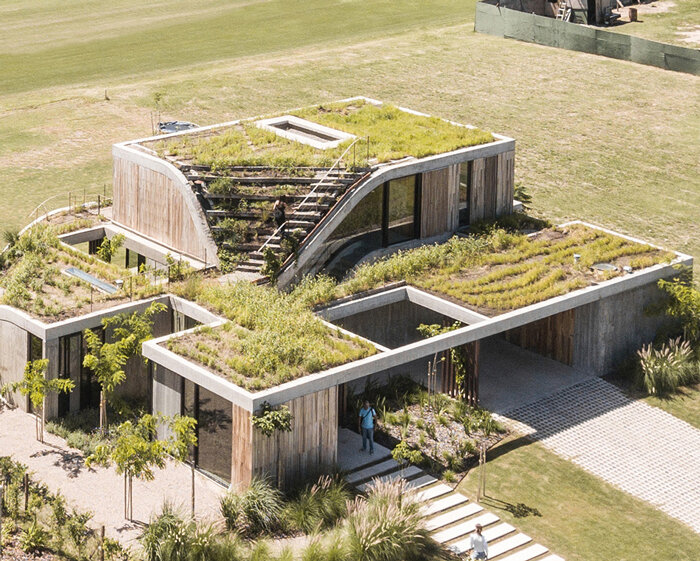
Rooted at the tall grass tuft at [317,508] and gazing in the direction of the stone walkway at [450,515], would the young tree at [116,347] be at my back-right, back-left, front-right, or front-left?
back-left

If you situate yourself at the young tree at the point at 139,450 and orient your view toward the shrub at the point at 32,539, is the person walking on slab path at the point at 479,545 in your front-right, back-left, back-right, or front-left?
back-left

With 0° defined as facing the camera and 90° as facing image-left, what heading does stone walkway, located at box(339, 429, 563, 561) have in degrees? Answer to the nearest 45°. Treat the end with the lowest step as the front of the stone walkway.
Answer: approximately 315°

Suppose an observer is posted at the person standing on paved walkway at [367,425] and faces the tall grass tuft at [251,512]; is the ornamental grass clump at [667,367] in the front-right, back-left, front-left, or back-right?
back-left

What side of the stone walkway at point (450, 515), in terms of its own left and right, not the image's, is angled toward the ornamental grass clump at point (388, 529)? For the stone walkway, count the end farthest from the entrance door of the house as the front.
right

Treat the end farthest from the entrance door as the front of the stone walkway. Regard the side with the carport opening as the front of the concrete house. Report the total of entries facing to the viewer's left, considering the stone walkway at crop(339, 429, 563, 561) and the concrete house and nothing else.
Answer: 0

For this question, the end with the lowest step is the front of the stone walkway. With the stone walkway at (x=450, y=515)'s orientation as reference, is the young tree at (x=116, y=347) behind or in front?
behind

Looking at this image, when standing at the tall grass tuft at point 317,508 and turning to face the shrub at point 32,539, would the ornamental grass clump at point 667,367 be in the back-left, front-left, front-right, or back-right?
back-right

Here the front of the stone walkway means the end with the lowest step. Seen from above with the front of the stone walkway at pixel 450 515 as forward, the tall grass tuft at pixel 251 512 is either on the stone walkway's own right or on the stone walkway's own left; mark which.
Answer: on the stone walkway's own right

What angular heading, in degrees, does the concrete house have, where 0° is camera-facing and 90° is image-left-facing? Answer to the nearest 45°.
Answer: approximately 315°

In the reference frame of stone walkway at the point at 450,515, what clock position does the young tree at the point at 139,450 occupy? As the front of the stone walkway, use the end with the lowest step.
The young tree is roughly at 4 o'clock from the stone walkway.
